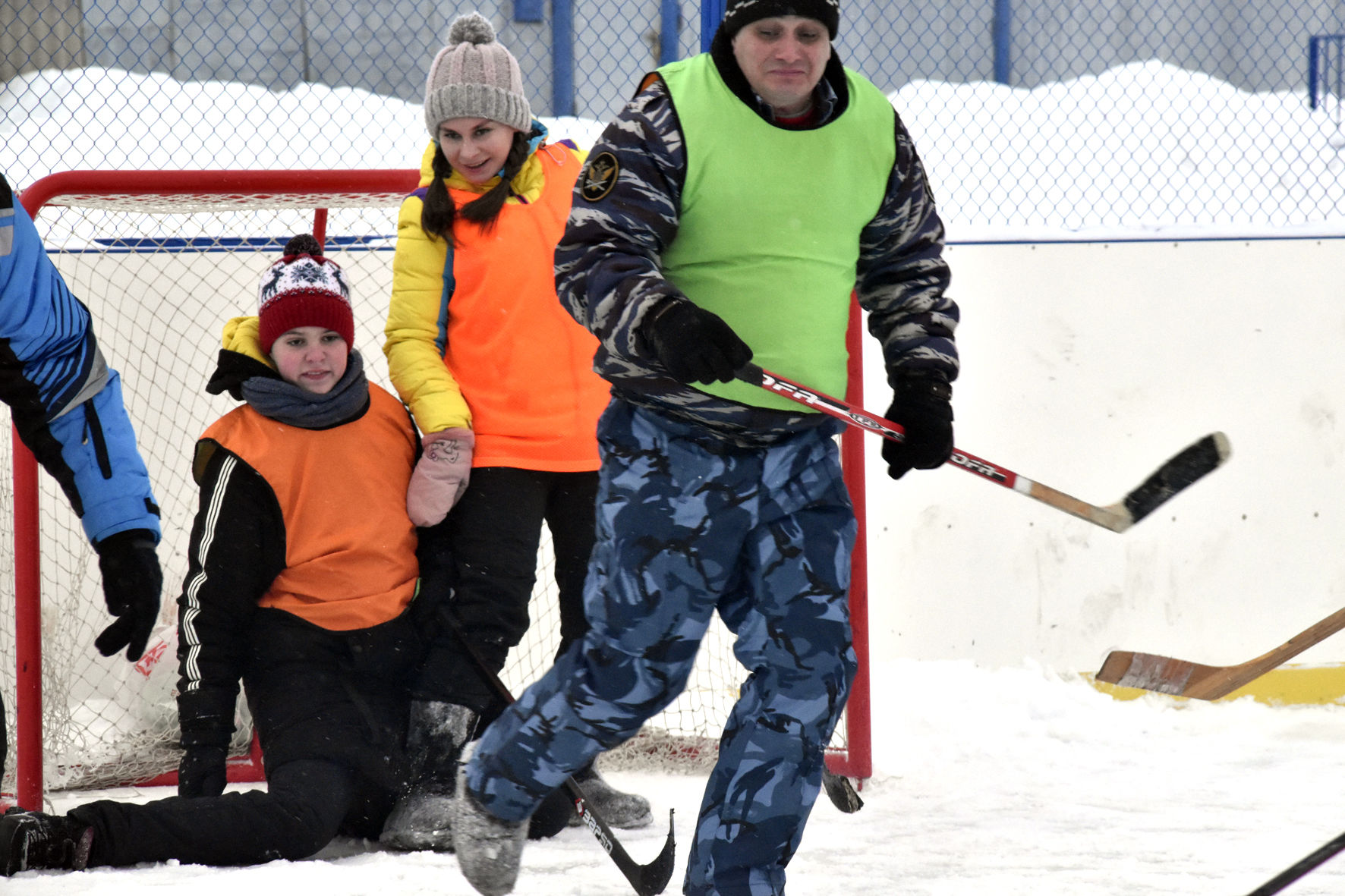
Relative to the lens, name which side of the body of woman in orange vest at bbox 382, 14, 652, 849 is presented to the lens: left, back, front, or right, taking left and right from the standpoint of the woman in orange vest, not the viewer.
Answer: front

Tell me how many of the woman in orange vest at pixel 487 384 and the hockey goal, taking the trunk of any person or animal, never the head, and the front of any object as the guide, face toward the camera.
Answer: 2

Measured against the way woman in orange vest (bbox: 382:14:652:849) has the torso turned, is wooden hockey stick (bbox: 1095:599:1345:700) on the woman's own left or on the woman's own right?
on the woman's own left

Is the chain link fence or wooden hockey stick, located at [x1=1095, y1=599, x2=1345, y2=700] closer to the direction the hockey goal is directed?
the wooden hockey stick

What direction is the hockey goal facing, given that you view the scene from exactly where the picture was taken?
facing the viewer

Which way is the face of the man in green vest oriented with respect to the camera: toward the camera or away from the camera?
toward the camera

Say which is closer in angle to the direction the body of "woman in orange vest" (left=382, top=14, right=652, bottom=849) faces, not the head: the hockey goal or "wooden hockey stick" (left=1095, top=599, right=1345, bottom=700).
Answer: the wooden hockey stick

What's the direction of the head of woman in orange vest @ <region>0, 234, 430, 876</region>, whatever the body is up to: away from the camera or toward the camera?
toward the camera

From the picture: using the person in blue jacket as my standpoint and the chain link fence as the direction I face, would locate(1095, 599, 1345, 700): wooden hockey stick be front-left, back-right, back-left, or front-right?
front-right

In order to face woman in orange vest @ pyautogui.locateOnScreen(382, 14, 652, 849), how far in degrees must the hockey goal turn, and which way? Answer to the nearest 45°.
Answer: approximately 45° to its left
